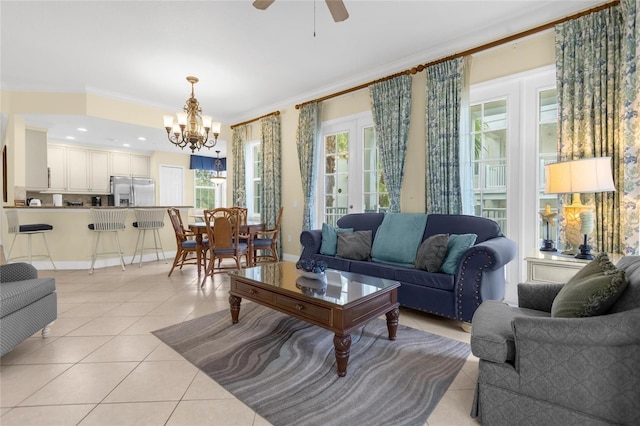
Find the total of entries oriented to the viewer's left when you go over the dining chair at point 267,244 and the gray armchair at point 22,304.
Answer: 1

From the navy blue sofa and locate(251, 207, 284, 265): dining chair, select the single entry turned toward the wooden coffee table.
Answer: the navy blue sofa

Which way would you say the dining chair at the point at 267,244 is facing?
to the viewer's left

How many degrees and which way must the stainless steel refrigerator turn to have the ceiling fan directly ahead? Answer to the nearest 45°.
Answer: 0° — it already faces it

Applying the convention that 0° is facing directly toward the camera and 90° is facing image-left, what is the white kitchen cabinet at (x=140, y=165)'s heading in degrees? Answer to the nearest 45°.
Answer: approximately 0°

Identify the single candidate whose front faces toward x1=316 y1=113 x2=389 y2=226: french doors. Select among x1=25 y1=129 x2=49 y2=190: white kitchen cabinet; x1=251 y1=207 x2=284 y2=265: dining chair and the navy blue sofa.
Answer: the white kitchen cabinet

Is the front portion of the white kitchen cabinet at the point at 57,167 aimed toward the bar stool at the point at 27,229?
yes

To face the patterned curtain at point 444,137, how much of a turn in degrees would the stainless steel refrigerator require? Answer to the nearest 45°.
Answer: approximately 45° to its left

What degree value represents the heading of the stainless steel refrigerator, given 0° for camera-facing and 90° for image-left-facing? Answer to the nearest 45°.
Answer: approximately 0°

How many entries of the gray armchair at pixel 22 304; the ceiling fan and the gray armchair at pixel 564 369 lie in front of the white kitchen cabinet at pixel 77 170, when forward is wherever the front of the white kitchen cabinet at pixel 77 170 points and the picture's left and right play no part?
3
